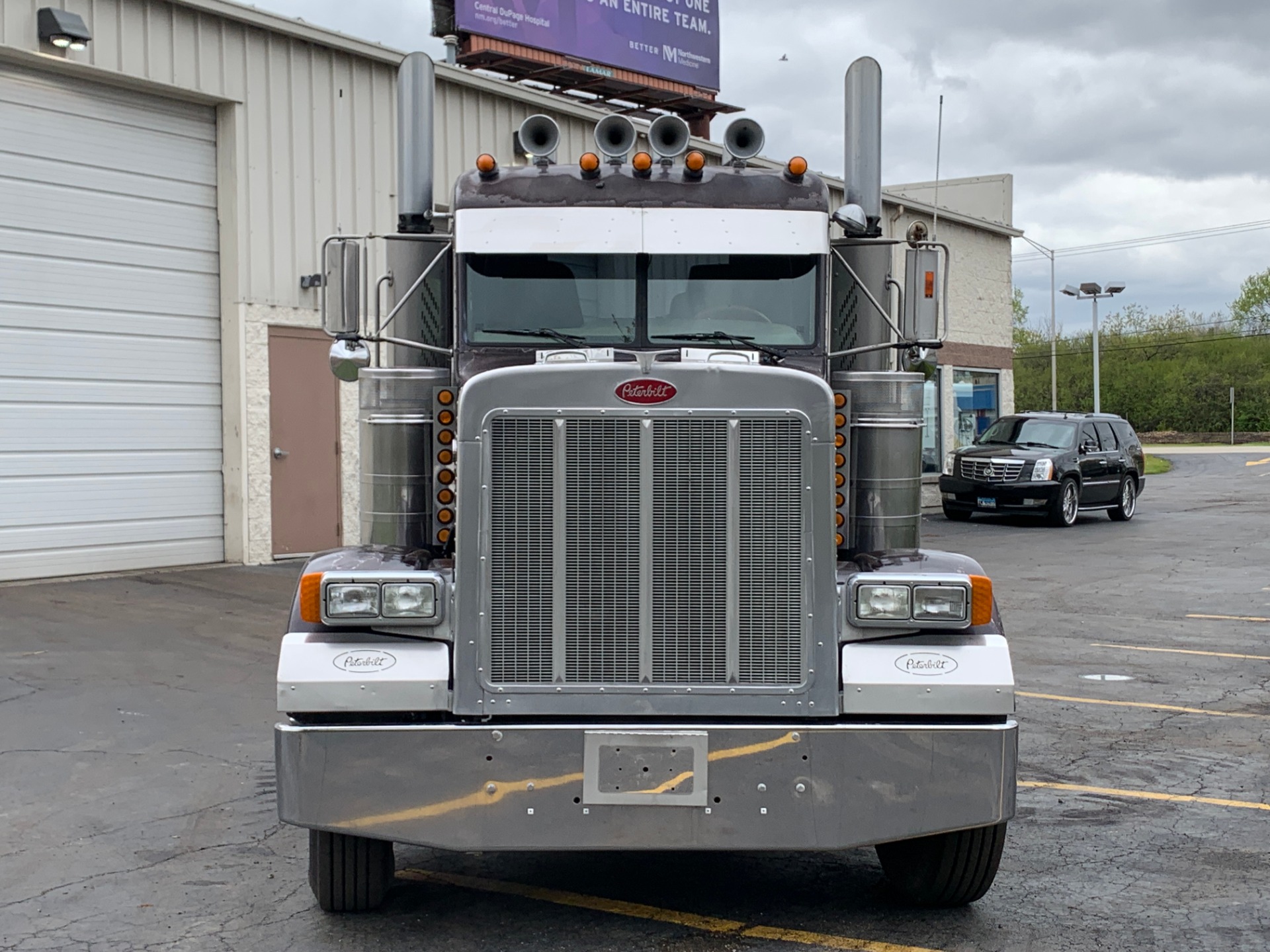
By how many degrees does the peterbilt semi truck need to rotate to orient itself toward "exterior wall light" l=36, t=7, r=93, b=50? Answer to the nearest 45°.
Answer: approximately 135° to its right

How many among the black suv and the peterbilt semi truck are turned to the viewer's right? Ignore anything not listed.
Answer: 0

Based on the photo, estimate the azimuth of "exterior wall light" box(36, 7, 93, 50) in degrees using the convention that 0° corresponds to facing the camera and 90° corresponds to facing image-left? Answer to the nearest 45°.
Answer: approximately 315°

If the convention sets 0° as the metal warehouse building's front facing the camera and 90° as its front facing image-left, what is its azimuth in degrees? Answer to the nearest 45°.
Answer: approximately 315°

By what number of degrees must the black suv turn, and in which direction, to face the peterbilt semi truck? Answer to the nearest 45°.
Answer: approximately 45° to its left

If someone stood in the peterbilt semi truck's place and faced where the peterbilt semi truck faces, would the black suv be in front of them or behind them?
behind

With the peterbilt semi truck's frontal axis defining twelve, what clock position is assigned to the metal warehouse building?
The metal warehouse building is roughly at 5 o'clock from the peterbilt semi truck.
